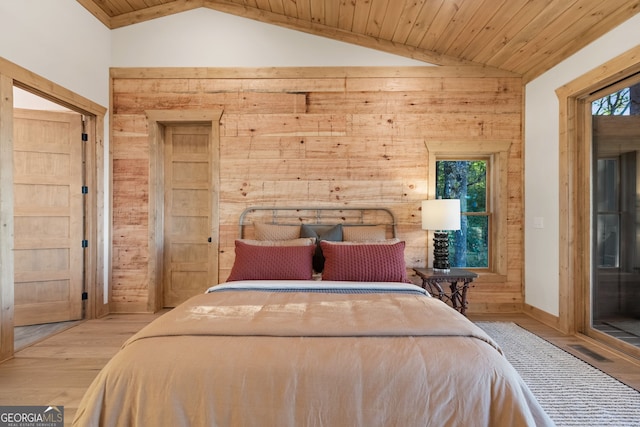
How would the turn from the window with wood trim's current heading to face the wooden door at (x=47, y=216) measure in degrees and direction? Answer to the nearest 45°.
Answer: approximately 45° to its right

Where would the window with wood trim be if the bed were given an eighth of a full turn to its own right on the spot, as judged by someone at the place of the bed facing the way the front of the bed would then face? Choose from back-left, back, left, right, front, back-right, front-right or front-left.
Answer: back

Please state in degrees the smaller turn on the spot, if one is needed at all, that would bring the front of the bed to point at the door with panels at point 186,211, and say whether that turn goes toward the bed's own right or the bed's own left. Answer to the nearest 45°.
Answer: approximately 135° to the bed's own right

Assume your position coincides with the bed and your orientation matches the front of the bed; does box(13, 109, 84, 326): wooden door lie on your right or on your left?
on your right

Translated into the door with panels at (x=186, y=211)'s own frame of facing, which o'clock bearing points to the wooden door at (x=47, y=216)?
The wooden door is roughly at 3 o'clock from the door with panels.

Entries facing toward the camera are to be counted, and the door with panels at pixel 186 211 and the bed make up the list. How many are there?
2

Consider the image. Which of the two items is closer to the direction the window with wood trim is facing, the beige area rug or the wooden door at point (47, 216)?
the beige area rug

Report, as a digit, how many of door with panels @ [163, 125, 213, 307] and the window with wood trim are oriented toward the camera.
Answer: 2

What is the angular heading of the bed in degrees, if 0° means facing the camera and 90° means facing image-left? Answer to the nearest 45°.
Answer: approximately 0°
